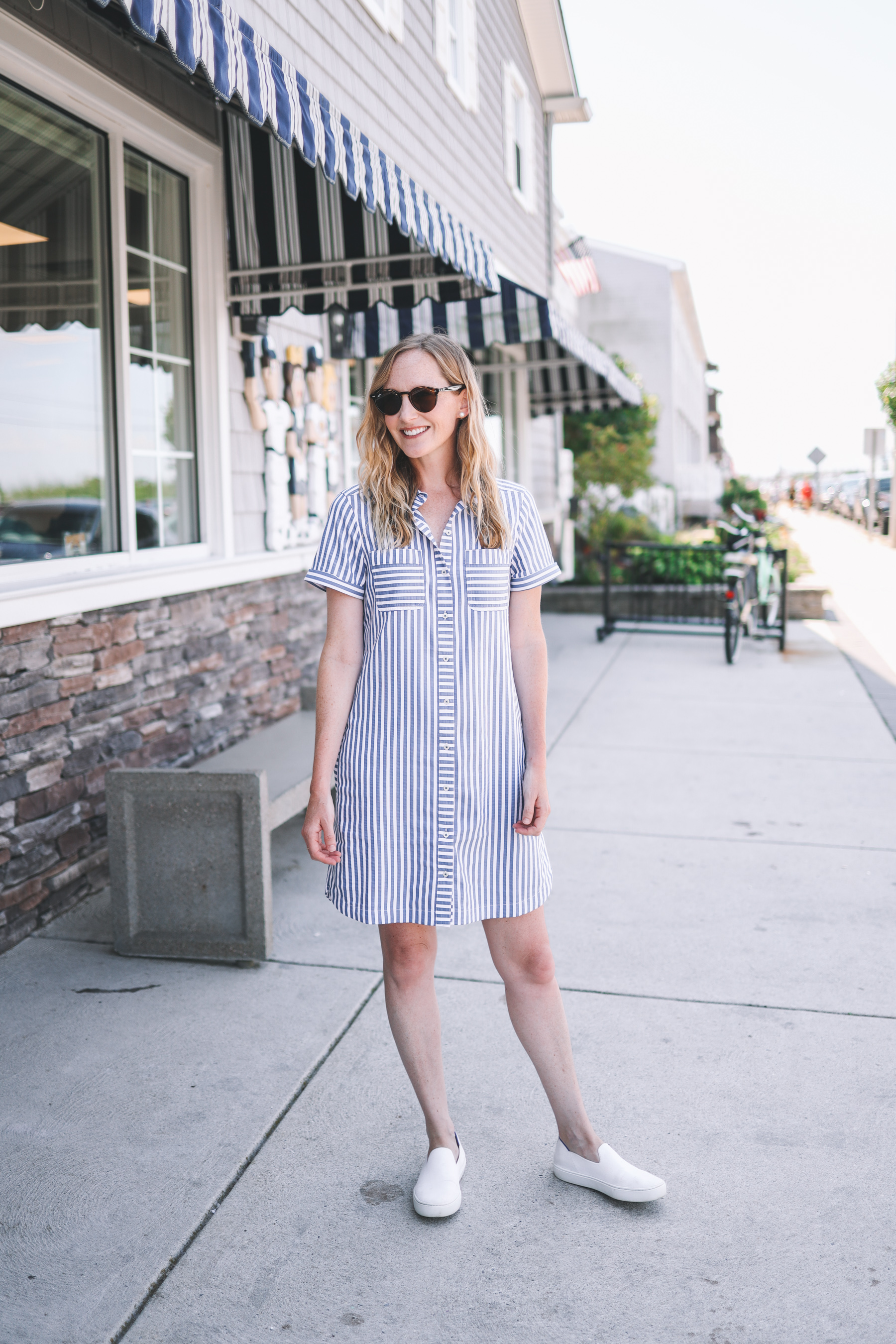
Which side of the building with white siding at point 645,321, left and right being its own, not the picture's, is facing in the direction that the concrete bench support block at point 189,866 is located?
right

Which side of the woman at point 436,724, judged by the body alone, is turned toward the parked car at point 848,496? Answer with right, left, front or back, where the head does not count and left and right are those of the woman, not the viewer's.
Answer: back

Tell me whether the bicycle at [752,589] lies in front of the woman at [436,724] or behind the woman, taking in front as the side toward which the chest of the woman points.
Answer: behind

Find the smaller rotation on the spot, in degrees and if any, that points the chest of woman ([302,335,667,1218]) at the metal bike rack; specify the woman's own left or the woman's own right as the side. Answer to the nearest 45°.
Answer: approximately 180°

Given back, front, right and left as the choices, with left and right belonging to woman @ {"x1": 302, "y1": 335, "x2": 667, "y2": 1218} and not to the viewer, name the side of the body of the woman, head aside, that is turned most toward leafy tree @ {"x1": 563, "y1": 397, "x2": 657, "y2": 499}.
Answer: back

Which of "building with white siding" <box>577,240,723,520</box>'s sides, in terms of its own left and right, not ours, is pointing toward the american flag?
right

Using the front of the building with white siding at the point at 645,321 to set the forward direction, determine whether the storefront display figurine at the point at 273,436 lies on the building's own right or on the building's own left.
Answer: on the building's own right

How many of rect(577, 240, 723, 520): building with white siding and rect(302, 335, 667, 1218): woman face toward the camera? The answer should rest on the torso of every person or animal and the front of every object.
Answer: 1

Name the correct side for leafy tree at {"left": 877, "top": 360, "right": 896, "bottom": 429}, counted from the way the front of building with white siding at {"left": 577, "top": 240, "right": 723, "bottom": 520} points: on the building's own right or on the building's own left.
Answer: on the building's own right

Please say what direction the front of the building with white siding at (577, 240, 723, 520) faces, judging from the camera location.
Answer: facing to the right of the viewer

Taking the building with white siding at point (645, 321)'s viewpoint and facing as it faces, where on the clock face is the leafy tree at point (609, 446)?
The leafy tree is roughly at 3 o'clock from the building with white siding.

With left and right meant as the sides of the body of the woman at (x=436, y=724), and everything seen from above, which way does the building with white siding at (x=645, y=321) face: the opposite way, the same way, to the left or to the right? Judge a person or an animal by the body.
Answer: to the left

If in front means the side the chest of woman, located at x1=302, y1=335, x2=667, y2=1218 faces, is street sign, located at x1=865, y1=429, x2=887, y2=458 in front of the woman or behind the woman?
behind
